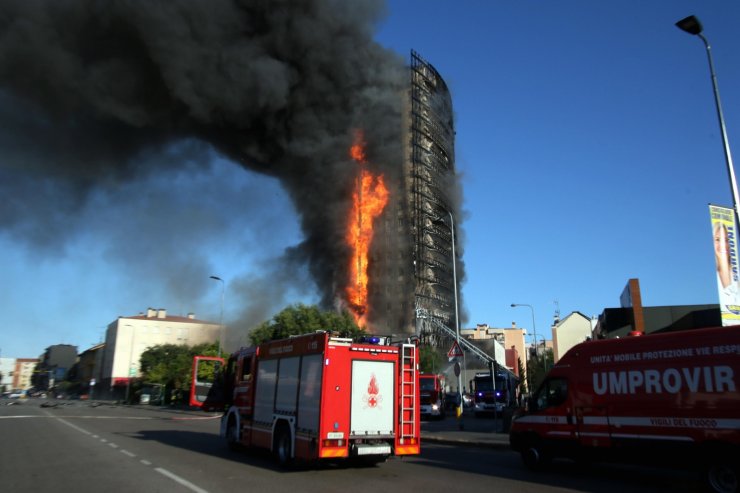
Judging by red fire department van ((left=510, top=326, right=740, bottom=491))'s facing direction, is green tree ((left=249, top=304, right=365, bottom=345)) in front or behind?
in front

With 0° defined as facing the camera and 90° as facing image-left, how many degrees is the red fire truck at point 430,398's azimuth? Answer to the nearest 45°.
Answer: approximately 0°

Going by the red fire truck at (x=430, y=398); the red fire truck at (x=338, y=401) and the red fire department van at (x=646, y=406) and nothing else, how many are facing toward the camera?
1

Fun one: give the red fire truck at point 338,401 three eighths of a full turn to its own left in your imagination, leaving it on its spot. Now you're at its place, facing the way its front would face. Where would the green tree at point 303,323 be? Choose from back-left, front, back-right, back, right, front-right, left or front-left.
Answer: back

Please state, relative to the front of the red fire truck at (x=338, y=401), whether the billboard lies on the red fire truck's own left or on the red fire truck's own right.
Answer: on the red fire truck's own right

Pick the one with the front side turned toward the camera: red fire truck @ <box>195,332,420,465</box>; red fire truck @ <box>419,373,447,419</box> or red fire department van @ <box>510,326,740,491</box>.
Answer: red fire truck @ <box>419,373,447,419</box>

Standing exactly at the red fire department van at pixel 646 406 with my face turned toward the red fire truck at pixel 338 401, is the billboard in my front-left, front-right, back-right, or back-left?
back-right

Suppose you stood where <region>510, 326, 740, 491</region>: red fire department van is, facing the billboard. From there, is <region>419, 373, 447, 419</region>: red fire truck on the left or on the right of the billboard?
left

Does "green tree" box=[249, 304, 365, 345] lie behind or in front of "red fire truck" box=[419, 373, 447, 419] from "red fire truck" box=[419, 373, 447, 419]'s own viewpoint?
behind

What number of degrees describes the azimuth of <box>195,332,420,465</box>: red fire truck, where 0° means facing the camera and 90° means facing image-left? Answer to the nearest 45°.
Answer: approximately 135°

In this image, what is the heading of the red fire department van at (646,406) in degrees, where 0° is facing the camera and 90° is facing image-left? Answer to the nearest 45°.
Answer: approximately 135°

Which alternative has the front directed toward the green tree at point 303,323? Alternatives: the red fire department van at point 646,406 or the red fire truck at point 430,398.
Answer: the red fire department van at point 646,406

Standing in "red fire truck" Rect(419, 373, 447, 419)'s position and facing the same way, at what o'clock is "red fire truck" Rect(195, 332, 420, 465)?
"red fire truck" Rect(195, 332, 420, 465) is roughly at 12 o'clock from "red fire truck" Rect(419, 373, 447, 419).
